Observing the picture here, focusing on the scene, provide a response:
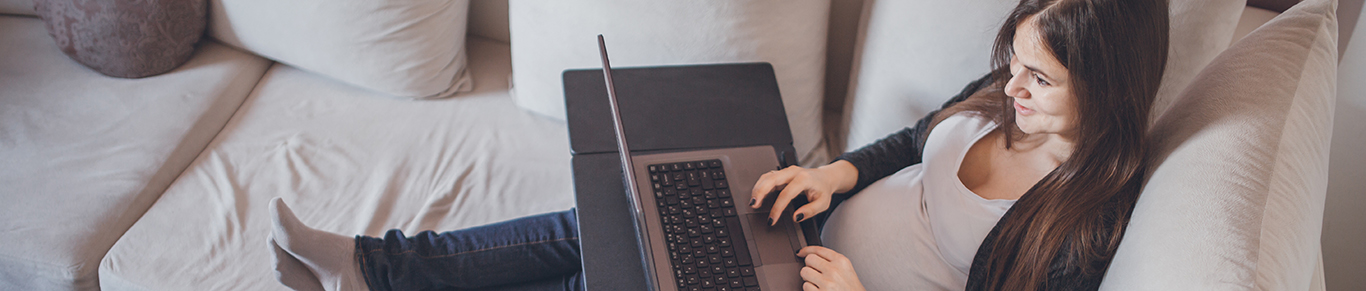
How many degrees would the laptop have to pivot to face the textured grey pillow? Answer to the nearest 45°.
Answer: approximately 135° to its left

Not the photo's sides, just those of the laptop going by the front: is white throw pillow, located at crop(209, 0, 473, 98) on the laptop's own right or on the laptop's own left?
on the laptop's own left

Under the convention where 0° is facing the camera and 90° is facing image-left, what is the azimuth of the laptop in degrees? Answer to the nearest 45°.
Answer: approximately 270°
